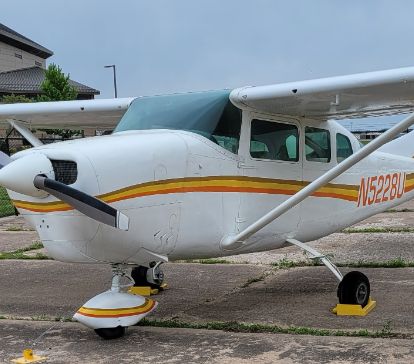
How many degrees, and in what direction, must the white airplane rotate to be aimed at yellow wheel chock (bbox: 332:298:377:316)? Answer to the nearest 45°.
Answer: approximately 135° to its left

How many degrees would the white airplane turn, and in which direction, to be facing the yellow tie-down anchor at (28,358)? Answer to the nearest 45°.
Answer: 0° — it already faces it

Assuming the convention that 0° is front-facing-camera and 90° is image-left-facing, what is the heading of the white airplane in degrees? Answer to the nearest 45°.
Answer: approximately 45°

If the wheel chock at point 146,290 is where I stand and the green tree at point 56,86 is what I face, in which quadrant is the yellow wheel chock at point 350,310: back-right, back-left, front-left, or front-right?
back-right

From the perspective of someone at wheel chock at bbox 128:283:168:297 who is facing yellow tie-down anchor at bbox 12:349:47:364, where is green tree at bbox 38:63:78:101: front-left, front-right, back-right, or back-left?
back-right

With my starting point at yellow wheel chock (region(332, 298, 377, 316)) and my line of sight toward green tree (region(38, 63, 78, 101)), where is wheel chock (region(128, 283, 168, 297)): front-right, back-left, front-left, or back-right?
front-left

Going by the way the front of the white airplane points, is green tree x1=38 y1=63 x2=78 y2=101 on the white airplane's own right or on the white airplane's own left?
on the white airplane's own right
